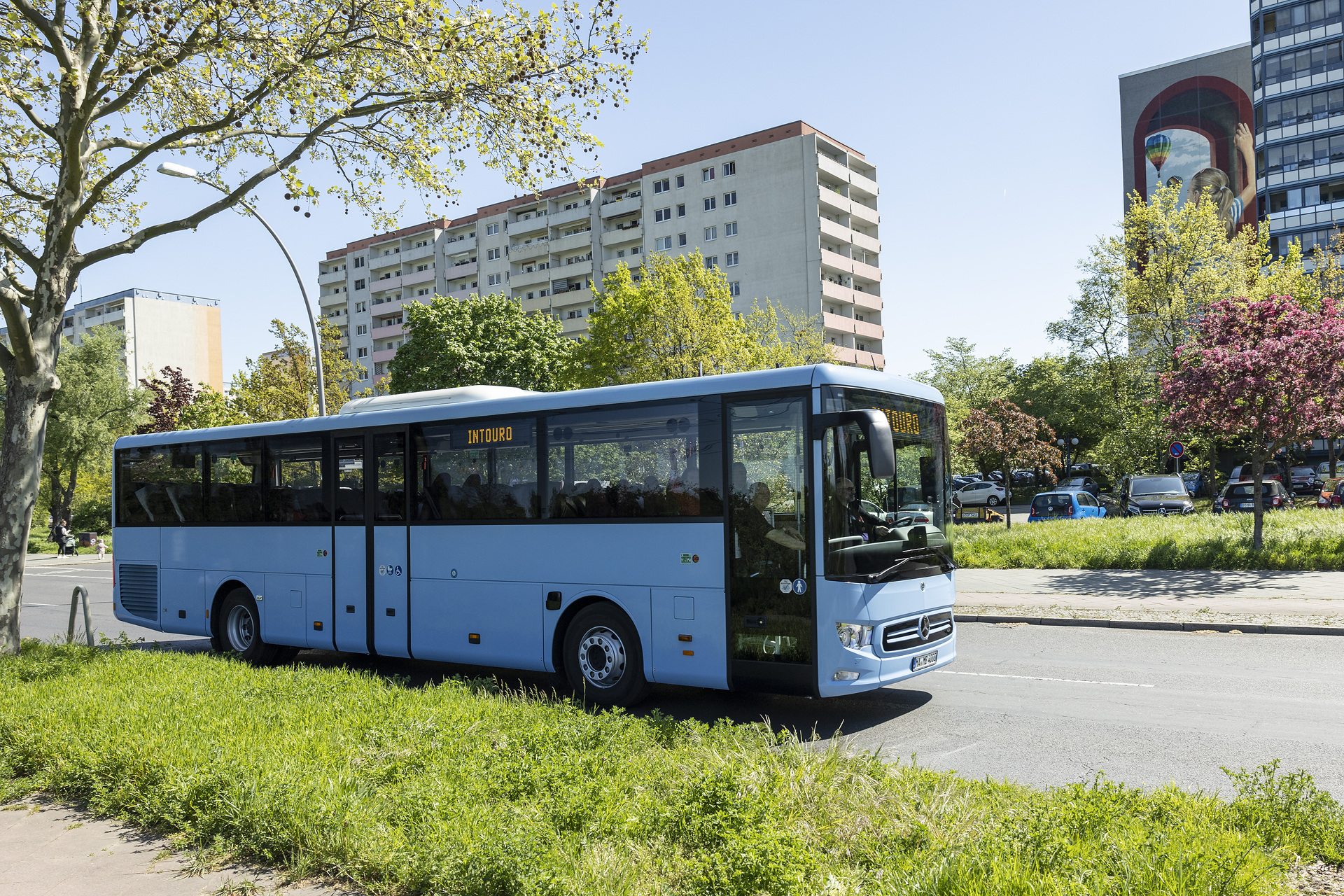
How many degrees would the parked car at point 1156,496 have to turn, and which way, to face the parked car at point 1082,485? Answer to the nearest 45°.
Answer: approximately 180°

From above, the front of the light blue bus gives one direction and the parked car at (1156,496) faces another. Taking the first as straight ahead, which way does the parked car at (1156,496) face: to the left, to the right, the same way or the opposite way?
to the right

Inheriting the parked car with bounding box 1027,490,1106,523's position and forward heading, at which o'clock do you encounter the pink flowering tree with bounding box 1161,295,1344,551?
The pink flowering tree is roughly at 4 o'clock from the parked car.

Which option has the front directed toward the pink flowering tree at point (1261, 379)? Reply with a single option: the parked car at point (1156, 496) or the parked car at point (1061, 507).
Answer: the parked car at point (1156, 496)

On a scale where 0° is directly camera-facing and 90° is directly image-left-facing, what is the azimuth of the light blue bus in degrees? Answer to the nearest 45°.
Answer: approximately 315°

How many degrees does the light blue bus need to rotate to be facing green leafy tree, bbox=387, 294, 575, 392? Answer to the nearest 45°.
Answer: approximately 135° to its left

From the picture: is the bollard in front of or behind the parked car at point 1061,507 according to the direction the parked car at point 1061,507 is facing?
behind

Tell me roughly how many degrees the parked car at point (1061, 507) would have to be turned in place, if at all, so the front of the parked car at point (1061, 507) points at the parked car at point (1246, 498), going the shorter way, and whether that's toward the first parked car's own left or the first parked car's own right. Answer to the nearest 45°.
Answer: approximately 45° to the first parked car's own right

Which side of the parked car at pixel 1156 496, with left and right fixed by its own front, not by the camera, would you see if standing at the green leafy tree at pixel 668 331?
right

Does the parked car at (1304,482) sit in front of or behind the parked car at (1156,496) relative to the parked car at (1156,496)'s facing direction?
behind

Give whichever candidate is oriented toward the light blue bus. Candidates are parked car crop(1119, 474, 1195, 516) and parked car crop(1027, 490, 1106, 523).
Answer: parked car crop(1119, 474, 1195, 516)

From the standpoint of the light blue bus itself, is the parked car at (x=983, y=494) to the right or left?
on its left

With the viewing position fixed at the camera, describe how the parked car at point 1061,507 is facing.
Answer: facing away from the viewer and to the right of the viewer

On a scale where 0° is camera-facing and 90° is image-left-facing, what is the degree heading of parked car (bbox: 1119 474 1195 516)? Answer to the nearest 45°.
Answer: approximately 0°
